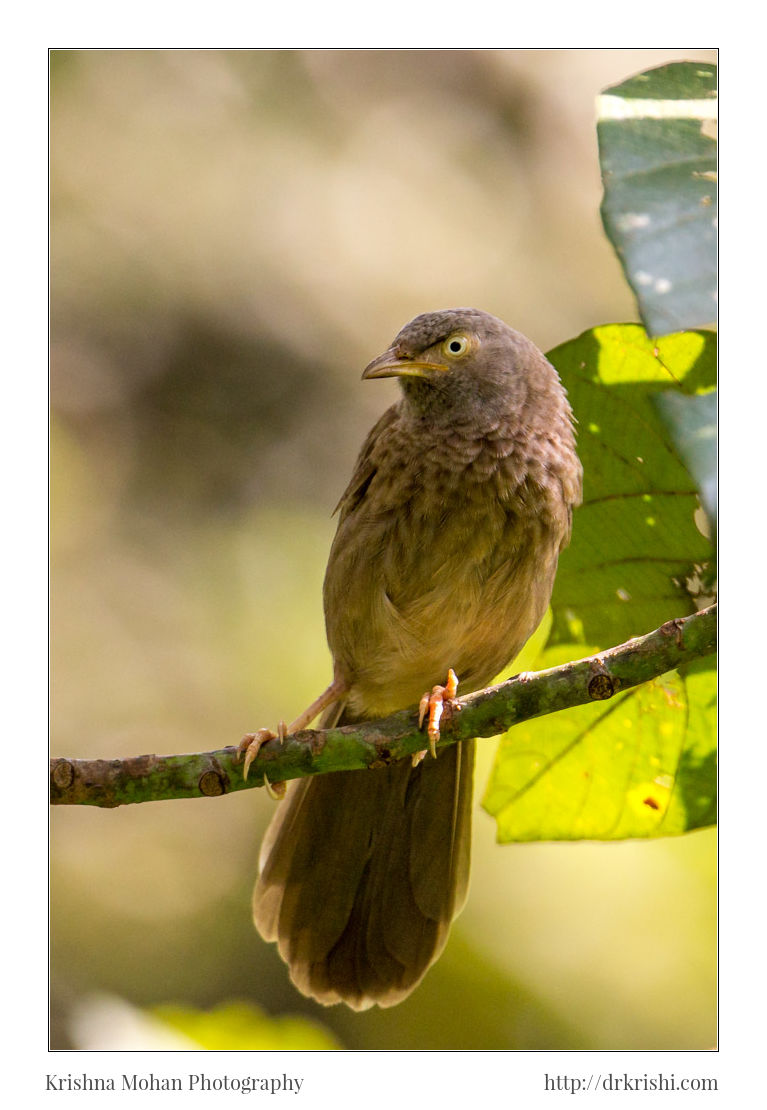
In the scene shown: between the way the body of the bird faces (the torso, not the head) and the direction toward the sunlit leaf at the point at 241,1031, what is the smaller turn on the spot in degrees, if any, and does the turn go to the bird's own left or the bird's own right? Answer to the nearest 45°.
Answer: approximately 45° to the bird's own right

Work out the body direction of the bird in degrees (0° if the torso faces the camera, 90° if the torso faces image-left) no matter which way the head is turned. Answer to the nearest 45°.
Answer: approximately 0°
